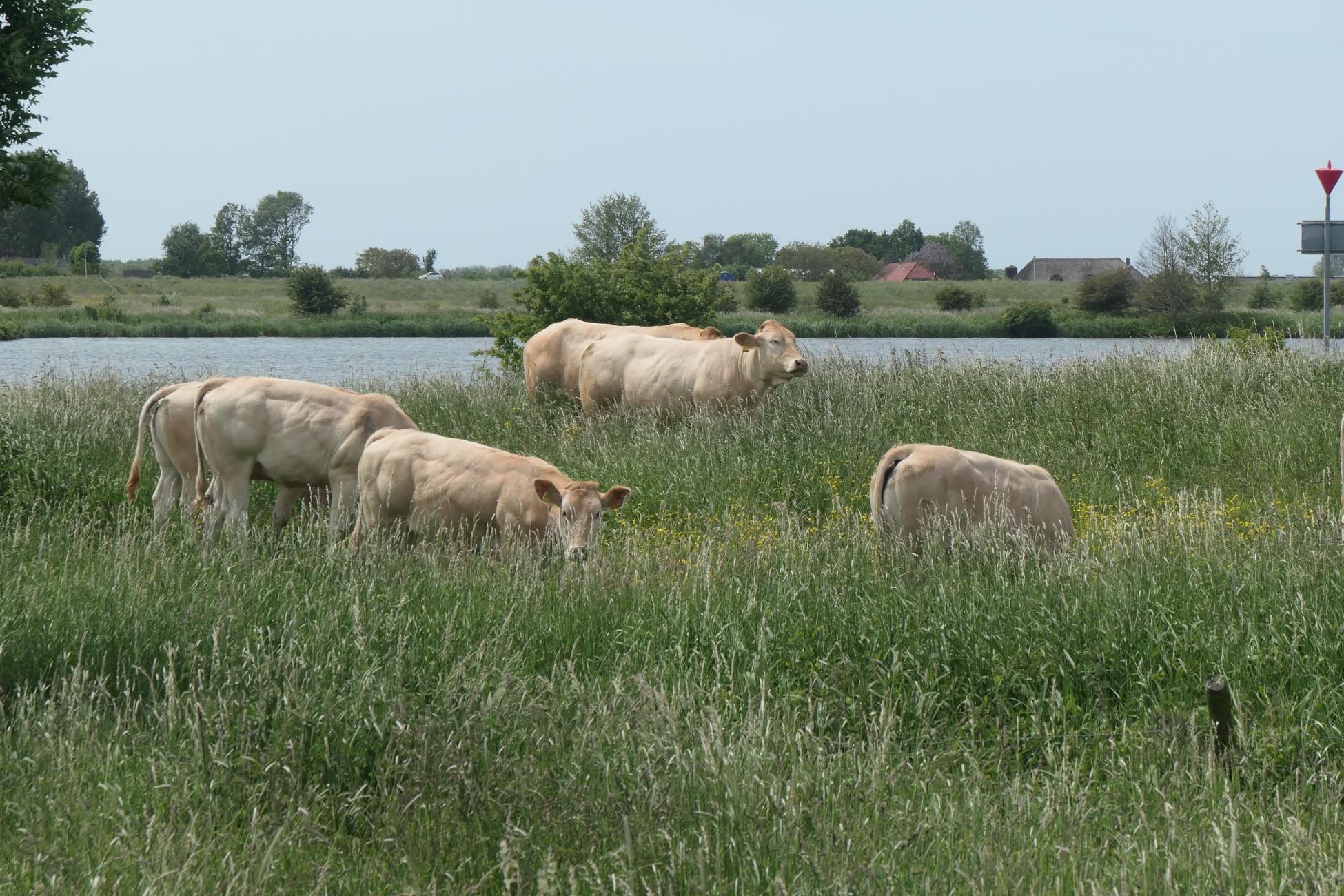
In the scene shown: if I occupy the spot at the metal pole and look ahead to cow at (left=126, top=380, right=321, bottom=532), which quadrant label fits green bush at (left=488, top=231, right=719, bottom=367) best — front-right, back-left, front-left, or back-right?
front-right

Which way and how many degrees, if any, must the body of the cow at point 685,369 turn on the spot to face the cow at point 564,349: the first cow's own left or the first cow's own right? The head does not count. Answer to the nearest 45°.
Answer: approximately 135° to the first cow's own left

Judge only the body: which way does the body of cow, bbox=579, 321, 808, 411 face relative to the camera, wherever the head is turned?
to the viewer's right

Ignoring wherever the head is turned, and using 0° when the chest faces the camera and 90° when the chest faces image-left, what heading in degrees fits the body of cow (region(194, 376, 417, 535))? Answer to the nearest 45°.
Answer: approximately 270°

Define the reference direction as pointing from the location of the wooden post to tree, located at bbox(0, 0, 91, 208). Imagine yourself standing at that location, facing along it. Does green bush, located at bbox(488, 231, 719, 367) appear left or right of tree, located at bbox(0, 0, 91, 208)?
right

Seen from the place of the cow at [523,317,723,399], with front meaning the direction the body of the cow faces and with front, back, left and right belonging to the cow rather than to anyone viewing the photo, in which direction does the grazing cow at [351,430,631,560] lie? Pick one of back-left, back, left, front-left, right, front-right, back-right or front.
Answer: right

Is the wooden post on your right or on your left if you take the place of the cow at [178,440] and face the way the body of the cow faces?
on your right

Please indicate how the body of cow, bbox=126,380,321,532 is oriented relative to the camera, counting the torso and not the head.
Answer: to the viewer's right

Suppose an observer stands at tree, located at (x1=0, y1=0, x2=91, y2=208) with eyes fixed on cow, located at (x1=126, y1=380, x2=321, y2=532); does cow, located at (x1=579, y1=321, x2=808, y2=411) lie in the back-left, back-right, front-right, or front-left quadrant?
front-right

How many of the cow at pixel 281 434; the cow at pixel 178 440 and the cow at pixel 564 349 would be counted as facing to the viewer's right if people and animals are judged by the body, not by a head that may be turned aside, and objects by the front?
3

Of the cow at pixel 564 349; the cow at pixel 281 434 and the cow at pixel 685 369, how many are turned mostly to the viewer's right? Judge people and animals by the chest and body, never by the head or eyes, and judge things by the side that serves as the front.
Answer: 3

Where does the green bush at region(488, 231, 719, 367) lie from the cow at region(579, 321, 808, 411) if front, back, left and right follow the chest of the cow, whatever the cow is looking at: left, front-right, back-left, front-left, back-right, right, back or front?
left

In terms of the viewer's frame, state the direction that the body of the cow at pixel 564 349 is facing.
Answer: to the viewer's right
